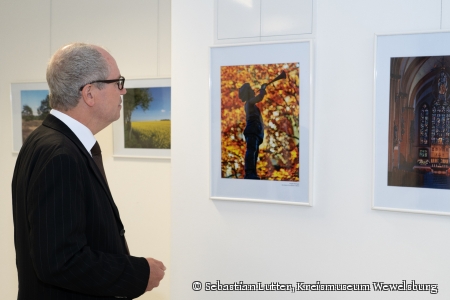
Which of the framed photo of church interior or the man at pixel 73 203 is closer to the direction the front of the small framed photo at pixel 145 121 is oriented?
the man

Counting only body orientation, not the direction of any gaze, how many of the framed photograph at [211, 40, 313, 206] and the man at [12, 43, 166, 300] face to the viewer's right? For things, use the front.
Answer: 1

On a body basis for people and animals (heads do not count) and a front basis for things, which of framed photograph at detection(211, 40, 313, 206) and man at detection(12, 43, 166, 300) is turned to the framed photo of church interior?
the man

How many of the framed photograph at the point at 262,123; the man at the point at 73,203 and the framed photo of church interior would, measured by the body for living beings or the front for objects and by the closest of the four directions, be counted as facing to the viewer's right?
1

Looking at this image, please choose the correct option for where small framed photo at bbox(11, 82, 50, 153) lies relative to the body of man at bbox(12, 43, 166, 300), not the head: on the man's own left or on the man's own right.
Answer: on the man's own left

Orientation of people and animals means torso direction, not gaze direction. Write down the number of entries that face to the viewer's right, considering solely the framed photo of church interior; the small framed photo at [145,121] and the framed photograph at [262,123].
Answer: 0

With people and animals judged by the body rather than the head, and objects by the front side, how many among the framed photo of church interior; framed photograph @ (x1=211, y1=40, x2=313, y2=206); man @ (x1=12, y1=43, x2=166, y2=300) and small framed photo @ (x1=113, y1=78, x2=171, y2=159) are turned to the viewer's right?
1

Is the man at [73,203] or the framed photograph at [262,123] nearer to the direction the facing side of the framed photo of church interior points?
the man

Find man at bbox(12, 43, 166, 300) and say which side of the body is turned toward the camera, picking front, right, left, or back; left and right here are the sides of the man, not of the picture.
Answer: right

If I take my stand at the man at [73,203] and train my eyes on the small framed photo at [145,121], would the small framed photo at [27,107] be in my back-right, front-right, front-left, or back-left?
front-left

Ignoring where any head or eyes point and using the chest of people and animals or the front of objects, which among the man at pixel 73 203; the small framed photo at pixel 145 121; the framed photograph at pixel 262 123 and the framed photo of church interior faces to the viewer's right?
the man

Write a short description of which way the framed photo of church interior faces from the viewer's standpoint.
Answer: facing the viewer and to the left of the viewer

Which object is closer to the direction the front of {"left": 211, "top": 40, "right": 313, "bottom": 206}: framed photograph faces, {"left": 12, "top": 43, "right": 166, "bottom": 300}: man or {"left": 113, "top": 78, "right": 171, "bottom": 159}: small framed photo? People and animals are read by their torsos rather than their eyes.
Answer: the man

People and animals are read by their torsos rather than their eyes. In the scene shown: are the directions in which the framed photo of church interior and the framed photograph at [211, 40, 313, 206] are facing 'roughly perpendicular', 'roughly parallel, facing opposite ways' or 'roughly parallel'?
roughly parallel
